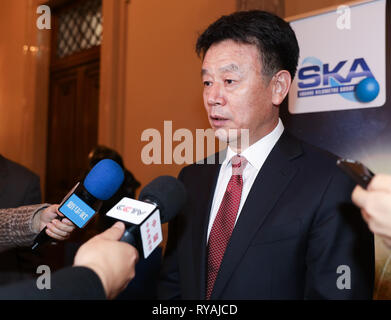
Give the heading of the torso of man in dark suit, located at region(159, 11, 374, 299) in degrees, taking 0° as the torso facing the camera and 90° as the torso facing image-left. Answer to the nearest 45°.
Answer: approximately 45°

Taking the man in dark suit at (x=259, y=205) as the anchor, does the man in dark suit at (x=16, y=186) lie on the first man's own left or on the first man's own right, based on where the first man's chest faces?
on the first man's own right

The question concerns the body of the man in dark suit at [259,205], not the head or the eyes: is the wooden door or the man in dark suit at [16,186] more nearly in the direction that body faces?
the man in dark suit
